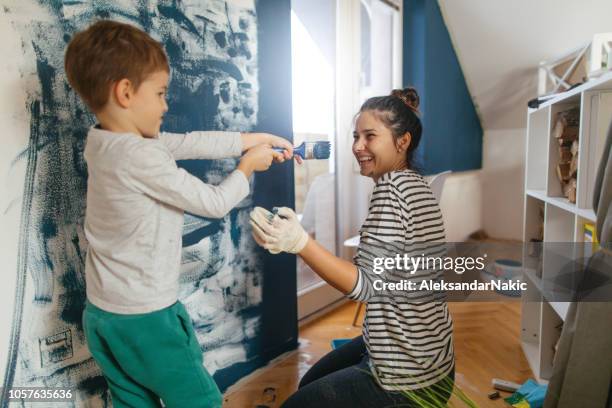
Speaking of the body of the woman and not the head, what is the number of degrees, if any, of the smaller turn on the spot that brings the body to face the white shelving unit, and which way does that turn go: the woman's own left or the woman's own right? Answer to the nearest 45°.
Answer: approximately 135° to the woman's own right

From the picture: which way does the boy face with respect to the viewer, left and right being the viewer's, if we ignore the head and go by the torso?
facing away from the viewer and to the right of the viewer

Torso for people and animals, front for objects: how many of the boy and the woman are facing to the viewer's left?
1

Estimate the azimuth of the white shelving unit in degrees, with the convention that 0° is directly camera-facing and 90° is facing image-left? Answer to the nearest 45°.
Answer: approximately 45°

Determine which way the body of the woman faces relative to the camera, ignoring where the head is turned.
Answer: to the viewer's left

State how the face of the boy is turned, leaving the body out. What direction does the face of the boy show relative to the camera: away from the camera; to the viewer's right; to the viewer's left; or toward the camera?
to the viewer's right
